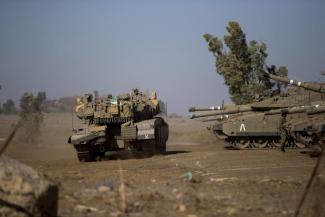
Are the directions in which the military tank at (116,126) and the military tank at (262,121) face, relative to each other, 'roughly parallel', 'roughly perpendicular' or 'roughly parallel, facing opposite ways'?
roughly perpendicular

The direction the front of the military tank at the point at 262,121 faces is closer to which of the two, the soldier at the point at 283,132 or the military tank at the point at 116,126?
the military tank

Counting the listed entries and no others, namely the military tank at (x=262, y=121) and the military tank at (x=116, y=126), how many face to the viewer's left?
1

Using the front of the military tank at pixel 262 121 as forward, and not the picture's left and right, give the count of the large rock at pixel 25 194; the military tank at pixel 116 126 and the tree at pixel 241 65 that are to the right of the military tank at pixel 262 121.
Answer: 1

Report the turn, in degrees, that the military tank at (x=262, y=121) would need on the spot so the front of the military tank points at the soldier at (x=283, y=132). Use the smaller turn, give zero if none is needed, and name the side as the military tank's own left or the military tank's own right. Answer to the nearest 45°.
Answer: approximately 90° to the military tank's own left

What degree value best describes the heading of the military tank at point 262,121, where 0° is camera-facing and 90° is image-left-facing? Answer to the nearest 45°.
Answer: approximately 90°

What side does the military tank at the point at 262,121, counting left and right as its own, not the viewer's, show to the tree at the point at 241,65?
right

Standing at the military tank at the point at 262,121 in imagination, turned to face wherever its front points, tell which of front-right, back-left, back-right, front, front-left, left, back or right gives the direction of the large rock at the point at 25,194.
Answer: left

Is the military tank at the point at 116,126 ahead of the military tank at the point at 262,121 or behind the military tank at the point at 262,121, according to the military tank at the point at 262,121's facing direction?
ahead
